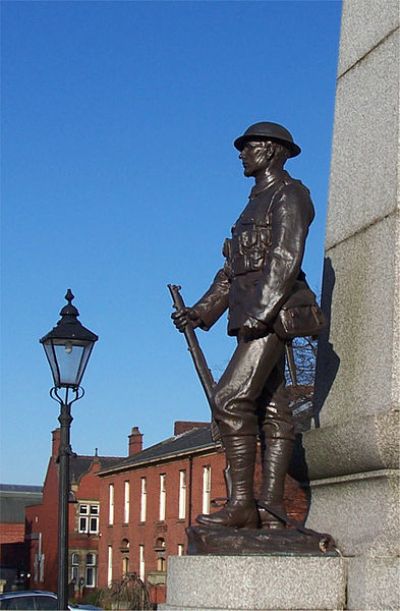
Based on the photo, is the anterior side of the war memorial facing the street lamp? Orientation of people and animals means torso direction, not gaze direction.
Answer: no

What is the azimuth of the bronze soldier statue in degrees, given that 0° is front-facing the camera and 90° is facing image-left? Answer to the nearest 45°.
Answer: approximately 90°

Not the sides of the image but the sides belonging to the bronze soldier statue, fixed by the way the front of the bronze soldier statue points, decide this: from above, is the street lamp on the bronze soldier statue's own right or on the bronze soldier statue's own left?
on the bronze soldier statue's own right

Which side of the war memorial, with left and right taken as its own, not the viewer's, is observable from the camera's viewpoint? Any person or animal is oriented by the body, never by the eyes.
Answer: left
